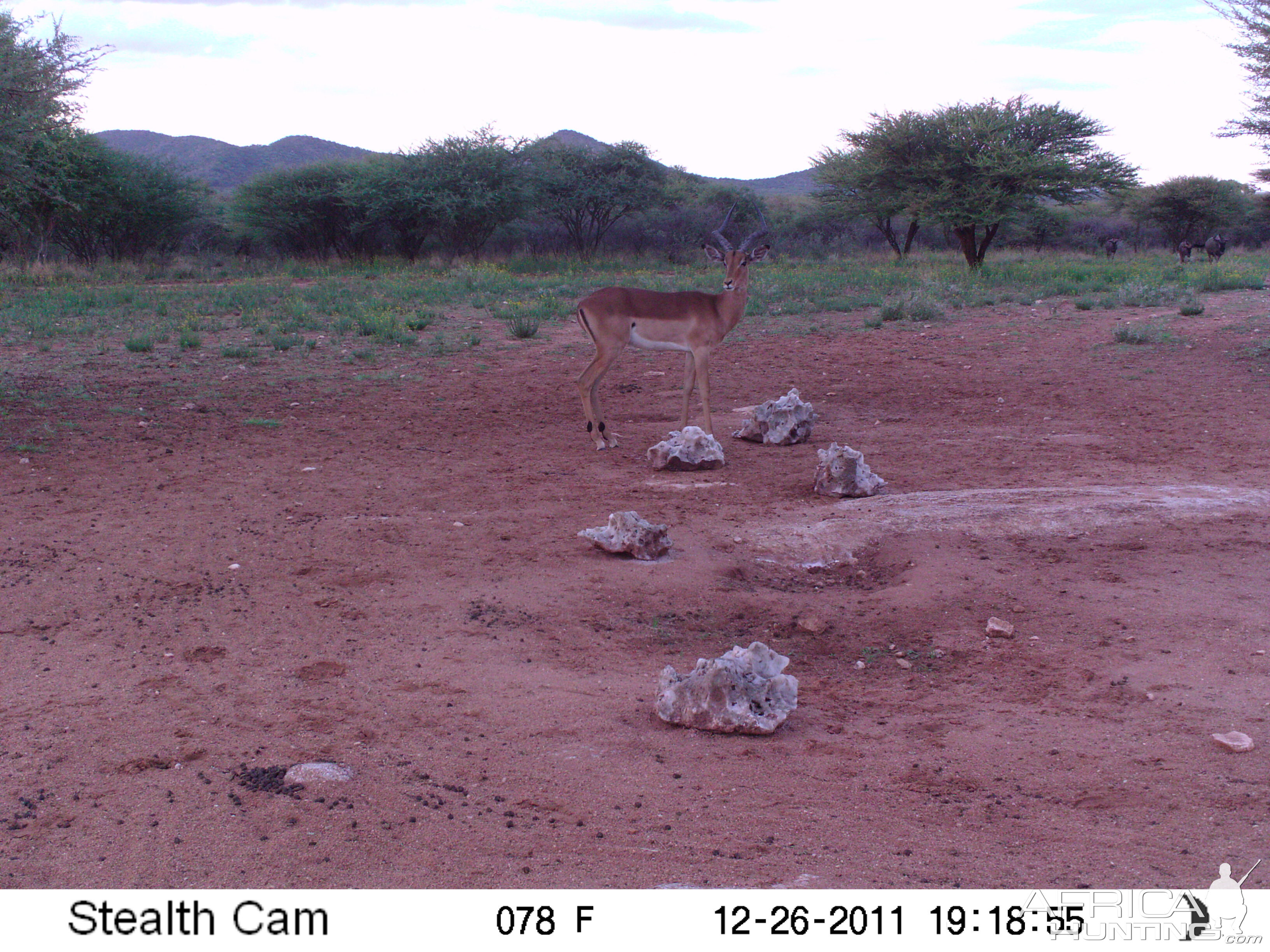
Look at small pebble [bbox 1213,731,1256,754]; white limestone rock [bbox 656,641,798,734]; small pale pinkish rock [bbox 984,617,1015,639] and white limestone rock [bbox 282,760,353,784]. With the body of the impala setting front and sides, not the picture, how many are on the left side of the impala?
0

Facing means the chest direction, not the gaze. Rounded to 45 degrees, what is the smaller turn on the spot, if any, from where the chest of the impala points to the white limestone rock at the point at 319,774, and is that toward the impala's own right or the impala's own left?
approximately 90° to the impala's own right

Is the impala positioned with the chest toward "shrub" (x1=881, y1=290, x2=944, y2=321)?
no

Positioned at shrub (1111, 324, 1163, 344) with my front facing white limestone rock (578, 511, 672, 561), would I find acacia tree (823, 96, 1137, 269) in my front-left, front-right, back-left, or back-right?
back-right

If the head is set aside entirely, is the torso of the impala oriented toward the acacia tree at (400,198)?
no

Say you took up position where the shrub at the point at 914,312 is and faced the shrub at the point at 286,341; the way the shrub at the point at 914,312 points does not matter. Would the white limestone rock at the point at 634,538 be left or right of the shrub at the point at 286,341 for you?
left

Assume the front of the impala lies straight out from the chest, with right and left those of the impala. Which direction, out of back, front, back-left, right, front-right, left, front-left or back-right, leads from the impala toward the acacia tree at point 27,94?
back

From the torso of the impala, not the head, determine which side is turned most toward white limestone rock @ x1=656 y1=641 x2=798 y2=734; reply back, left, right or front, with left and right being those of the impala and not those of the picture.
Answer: right

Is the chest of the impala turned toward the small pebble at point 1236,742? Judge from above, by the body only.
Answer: no

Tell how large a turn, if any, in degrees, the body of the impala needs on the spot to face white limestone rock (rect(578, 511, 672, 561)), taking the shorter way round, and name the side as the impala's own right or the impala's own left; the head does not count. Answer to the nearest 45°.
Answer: approximately 90° to the impala's own right

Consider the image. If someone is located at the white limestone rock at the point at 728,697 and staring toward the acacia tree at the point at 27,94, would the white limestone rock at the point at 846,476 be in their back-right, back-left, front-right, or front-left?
front-right

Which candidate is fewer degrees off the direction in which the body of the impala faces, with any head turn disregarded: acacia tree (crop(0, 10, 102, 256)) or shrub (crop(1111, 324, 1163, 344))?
the shrub

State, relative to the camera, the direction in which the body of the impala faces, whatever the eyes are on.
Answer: to the viewer's right

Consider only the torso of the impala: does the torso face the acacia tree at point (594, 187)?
no
